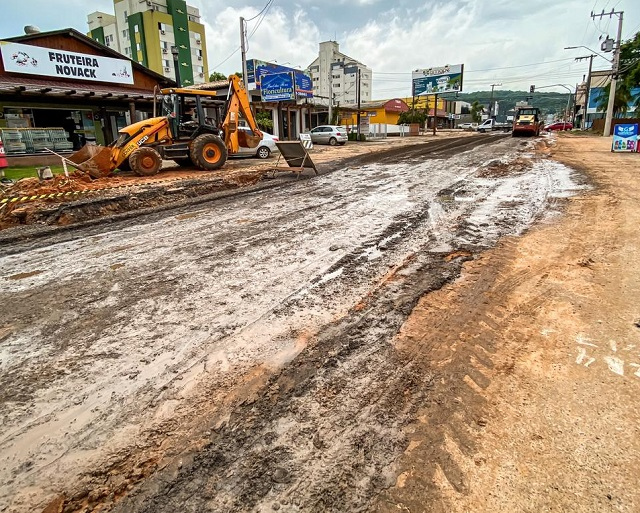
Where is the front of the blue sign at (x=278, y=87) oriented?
toward the camera

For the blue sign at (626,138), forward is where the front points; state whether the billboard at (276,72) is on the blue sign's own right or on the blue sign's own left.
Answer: on the blue sign's own right

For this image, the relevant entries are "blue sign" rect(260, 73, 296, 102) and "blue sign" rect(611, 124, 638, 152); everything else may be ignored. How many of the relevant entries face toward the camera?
2

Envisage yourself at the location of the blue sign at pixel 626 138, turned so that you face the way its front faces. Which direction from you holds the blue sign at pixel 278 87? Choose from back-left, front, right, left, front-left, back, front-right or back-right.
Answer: right

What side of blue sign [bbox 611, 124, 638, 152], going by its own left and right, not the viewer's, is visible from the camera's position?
front

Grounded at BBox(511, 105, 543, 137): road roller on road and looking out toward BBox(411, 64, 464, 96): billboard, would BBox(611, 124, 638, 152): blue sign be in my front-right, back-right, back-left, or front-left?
back-left

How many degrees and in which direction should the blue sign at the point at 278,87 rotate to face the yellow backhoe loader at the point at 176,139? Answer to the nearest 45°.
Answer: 0° — it already faces it

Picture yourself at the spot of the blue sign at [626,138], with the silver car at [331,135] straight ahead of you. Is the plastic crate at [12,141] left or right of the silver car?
left
